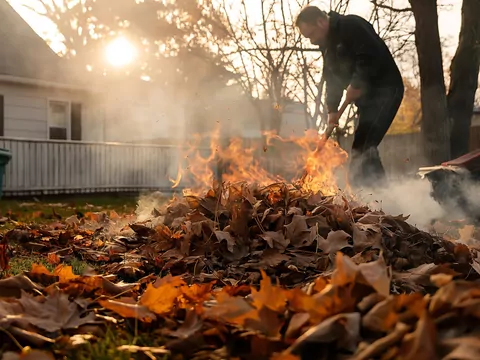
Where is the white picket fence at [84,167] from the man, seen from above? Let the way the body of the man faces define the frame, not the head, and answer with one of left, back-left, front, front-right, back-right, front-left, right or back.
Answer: front-right

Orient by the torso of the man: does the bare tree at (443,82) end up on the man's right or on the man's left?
on the man's right

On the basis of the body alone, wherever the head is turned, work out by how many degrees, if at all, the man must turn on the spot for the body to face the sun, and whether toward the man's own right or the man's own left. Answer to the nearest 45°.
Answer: approximately 45° to the man's own right

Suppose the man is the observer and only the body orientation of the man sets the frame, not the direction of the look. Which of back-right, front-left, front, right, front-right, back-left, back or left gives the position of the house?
front-right

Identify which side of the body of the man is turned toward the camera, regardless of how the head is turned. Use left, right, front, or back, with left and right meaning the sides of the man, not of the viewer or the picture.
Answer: left

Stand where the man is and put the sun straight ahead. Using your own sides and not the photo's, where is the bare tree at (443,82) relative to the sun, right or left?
right

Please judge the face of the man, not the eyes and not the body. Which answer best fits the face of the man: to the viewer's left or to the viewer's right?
to the viewer's left

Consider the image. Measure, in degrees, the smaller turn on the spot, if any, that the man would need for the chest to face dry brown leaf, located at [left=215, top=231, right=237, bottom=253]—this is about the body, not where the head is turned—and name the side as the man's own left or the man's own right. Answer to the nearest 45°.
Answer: approximately 90° to the man's own left
